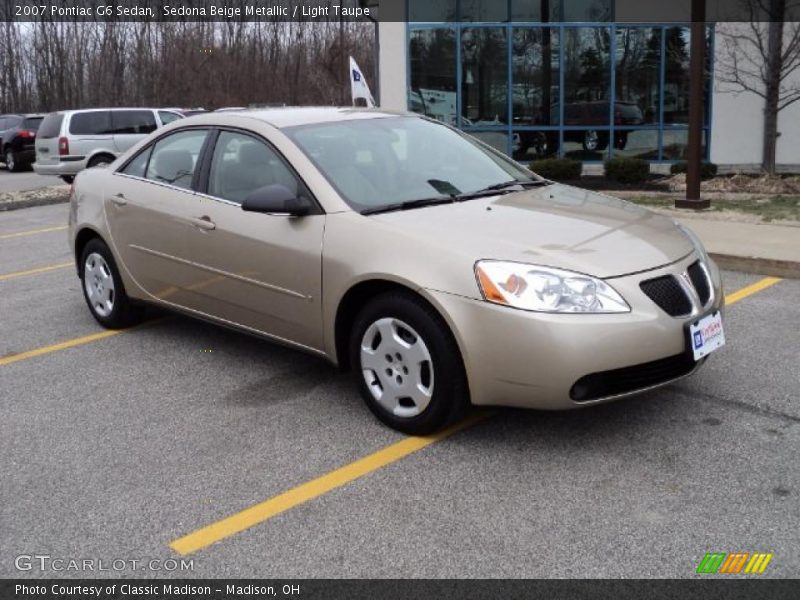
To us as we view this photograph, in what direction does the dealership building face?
facing the viewer

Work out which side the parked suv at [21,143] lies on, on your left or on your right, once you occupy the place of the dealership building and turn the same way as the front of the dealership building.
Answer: on your right

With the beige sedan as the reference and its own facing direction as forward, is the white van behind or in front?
behind

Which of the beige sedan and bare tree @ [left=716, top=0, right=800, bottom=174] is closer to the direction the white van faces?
the bare tree

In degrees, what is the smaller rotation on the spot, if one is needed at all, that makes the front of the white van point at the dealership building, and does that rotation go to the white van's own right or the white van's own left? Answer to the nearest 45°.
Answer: approximately 45° to the white van's own right

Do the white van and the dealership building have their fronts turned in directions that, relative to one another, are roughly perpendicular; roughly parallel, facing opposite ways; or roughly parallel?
roughly parallel, facing opposite ways

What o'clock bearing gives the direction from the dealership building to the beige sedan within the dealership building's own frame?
The beige sedan is roughly at 12 o'clock from the dealership building.

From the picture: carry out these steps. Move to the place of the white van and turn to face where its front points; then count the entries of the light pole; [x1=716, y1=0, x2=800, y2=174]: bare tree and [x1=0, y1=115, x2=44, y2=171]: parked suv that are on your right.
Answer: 2

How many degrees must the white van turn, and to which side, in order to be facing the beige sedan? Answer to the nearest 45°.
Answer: approximately 135° to its right

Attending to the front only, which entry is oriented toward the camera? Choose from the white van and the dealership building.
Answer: the dealership building

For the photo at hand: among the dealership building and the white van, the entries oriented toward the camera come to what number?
1

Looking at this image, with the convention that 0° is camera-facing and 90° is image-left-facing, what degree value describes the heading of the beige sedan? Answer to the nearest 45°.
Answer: approximately 315°

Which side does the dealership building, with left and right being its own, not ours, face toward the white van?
right
